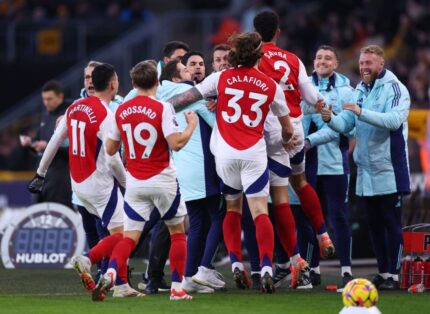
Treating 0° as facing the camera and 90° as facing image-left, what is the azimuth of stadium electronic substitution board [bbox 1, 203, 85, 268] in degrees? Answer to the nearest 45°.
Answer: approximately 0°

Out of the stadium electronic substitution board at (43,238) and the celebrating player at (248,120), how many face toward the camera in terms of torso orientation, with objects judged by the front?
1

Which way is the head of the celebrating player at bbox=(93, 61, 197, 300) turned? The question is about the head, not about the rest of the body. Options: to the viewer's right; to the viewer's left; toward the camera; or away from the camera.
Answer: away from the camera

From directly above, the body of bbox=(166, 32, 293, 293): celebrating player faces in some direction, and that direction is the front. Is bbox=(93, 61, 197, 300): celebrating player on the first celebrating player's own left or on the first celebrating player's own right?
on the first celebrating player's own left

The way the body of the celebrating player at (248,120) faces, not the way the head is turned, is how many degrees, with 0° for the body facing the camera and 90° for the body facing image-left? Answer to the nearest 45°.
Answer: approximately 180°

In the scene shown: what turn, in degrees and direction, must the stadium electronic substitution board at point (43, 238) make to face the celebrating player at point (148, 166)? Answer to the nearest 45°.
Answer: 0° — it already faces them

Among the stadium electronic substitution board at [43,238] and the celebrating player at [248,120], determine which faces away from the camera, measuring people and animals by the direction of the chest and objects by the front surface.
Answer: the celebrating player

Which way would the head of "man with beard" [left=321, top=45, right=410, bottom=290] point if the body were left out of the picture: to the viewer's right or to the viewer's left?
to the viewer's left

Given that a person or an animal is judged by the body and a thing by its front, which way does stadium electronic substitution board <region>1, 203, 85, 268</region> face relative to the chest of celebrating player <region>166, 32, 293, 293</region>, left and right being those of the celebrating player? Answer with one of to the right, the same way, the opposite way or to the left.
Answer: the opposite way
